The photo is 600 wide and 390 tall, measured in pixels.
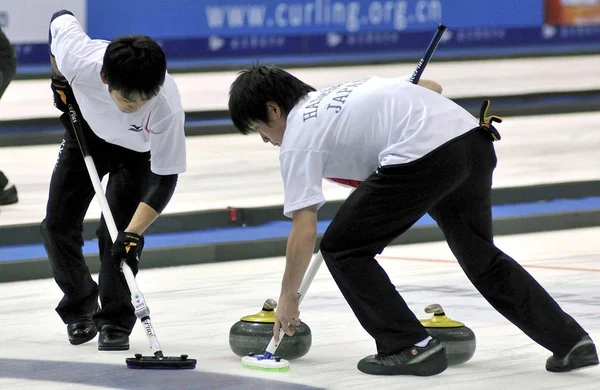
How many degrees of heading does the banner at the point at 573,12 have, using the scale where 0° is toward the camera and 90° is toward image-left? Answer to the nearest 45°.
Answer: approximately 0°

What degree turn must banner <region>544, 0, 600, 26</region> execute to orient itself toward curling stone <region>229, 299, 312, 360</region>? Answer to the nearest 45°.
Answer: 0° — it already faces it

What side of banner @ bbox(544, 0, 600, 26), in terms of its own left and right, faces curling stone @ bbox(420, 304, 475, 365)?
front
